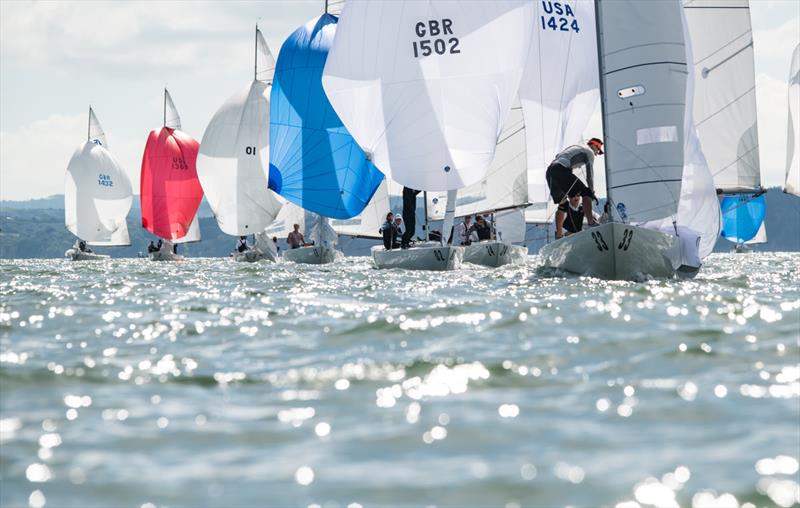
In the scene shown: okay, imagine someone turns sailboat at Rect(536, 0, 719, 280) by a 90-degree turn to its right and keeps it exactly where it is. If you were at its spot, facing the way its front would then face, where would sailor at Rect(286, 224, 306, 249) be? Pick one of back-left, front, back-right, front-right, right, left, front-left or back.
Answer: front-right

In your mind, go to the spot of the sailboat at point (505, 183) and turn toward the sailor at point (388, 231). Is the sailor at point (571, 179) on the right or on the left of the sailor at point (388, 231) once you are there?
left

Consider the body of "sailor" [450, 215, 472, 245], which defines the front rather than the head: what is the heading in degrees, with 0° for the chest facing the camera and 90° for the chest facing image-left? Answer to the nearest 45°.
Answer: approximately 315°

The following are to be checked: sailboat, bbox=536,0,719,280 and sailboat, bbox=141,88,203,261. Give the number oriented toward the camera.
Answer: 2
